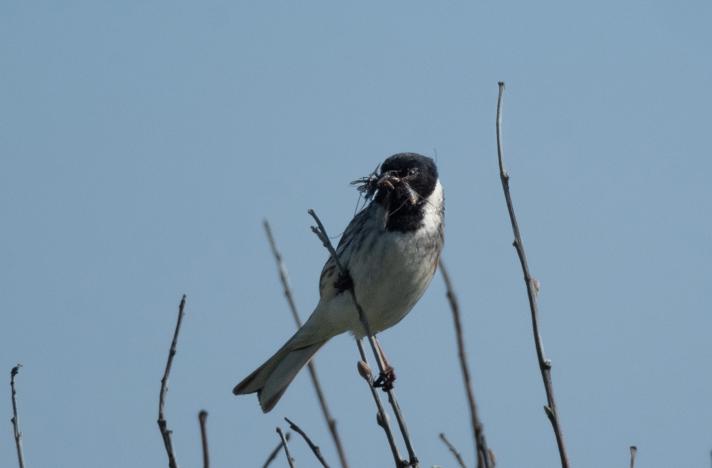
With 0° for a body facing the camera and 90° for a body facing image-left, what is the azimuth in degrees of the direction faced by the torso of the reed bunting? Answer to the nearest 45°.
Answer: approximately 315°

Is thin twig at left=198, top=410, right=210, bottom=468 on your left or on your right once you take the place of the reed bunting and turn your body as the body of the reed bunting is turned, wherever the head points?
on your right

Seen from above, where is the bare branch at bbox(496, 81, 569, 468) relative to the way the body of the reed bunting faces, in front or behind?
in front

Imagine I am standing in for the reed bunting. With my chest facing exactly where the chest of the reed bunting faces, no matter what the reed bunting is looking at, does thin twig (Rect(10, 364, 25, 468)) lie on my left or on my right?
on my right

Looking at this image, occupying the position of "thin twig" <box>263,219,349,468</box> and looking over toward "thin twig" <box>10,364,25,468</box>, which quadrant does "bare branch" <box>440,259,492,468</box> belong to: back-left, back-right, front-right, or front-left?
back-left
